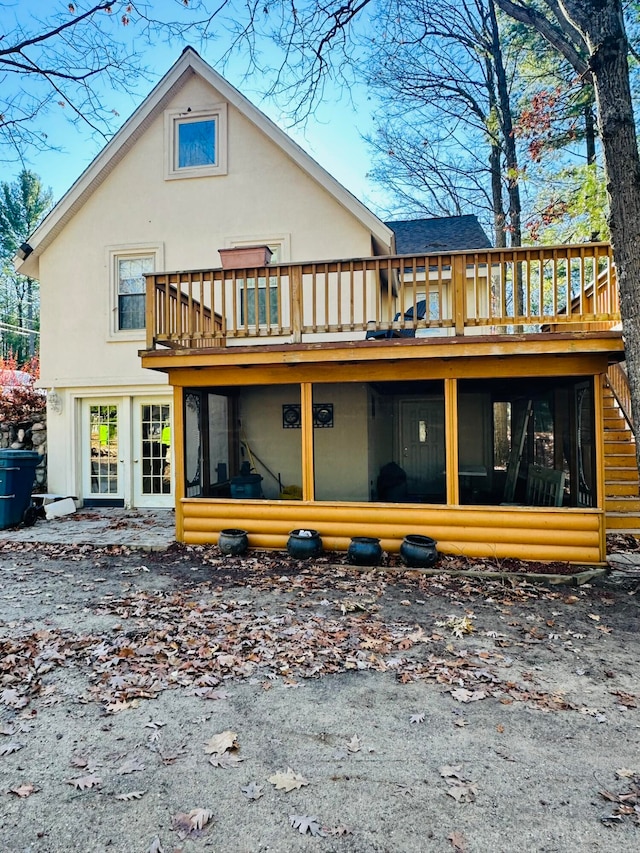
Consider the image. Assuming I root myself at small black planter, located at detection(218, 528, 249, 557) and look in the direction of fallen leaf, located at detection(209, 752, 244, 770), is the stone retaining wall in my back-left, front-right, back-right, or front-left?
back-right

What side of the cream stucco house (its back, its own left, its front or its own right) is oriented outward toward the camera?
front

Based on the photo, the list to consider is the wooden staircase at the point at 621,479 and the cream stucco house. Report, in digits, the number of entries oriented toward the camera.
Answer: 2

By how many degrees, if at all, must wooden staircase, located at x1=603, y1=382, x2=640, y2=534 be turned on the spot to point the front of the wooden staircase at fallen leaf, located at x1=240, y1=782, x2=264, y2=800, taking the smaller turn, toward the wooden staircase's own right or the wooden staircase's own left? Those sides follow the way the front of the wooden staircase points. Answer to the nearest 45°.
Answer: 0° — it already faces it

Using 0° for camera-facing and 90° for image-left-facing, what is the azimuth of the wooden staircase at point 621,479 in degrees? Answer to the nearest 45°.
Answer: approximately 0°

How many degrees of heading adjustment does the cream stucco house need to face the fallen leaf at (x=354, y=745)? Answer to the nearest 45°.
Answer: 0° — it already faces it

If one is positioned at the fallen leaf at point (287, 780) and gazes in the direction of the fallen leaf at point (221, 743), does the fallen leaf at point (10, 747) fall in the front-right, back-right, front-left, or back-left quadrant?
front-left

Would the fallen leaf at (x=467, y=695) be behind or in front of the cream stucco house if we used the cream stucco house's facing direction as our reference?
in front

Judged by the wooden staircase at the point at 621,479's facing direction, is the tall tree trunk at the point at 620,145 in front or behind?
in front

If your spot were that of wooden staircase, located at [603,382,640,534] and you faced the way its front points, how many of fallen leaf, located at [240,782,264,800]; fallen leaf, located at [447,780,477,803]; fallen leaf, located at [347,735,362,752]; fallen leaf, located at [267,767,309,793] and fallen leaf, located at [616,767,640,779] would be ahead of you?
5
